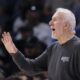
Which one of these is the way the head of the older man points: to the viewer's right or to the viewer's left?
to the viewer's left

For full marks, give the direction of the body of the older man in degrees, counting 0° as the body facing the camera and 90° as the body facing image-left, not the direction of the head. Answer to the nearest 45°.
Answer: approximately 45°
